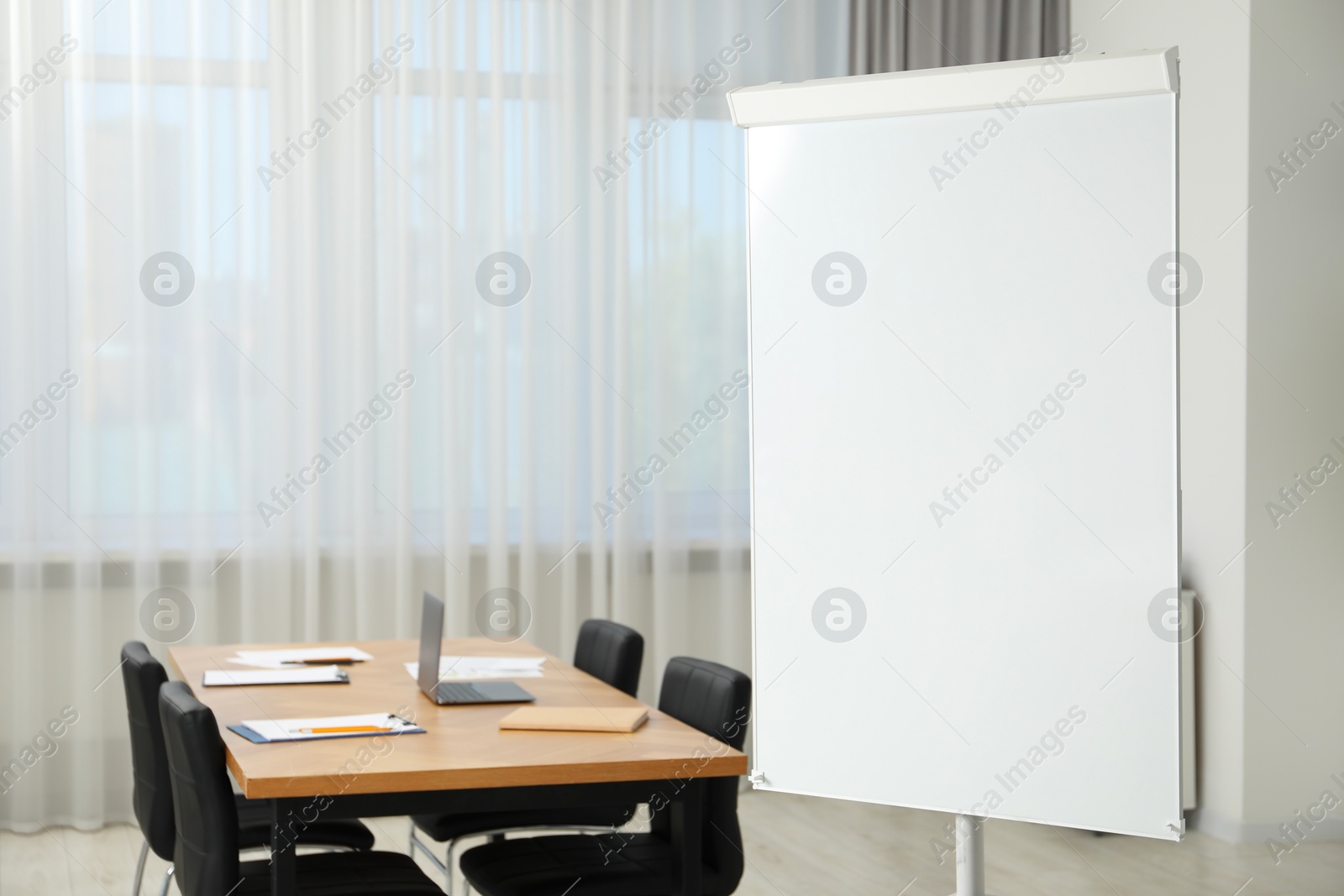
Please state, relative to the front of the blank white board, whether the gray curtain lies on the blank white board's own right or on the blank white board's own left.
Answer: on the blank white board's own right

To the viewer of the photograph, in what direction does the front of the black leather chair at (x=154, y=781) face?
facing to the right of the viewer

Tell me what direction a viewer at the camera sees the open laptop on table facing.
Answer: facing to the right of the viewer

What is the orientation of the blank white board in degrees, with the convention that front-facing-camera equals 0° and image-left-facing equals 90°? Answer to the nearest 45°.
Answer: approximately 45°

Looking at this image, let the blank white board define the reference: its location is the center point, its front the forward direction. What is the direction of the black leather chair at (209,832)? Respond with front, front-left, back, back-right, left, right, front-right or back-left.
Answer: front-right

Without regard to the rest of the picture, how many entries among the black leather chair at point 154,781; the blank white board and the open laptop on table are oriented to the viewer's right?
2

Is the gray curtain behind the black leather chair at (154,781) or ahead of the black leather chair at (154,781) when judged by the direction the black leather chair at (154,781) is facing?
ahead

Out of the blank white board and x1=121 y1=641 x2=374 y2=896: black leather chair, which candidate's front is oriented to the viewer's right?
the black leather chair

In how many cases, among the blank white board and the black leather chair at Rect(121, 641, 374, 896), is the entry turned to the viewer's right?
1

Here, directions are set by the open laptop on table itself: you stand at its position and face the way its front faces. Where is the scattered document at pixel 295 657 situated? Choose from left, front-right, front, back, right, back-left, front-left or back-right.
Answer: back-left

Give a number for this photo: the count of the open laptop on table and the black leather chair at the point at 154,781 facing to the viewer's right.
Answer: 2

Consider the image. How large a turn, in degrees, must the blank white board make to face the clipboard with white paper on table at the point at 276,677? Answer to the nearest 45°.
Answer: approximately 90° to its right

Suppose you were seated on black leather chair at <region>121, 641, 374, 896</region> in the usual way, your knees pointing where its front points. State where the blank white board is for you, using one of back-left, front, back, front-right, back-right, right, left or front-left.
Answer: front-right

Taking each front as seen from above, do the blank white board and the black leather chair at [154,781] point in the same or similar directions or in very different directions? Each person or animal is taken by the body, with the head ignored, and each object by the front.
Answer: very different directions

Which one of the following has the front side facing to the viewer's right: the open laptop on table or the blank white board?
the open laptop on table
